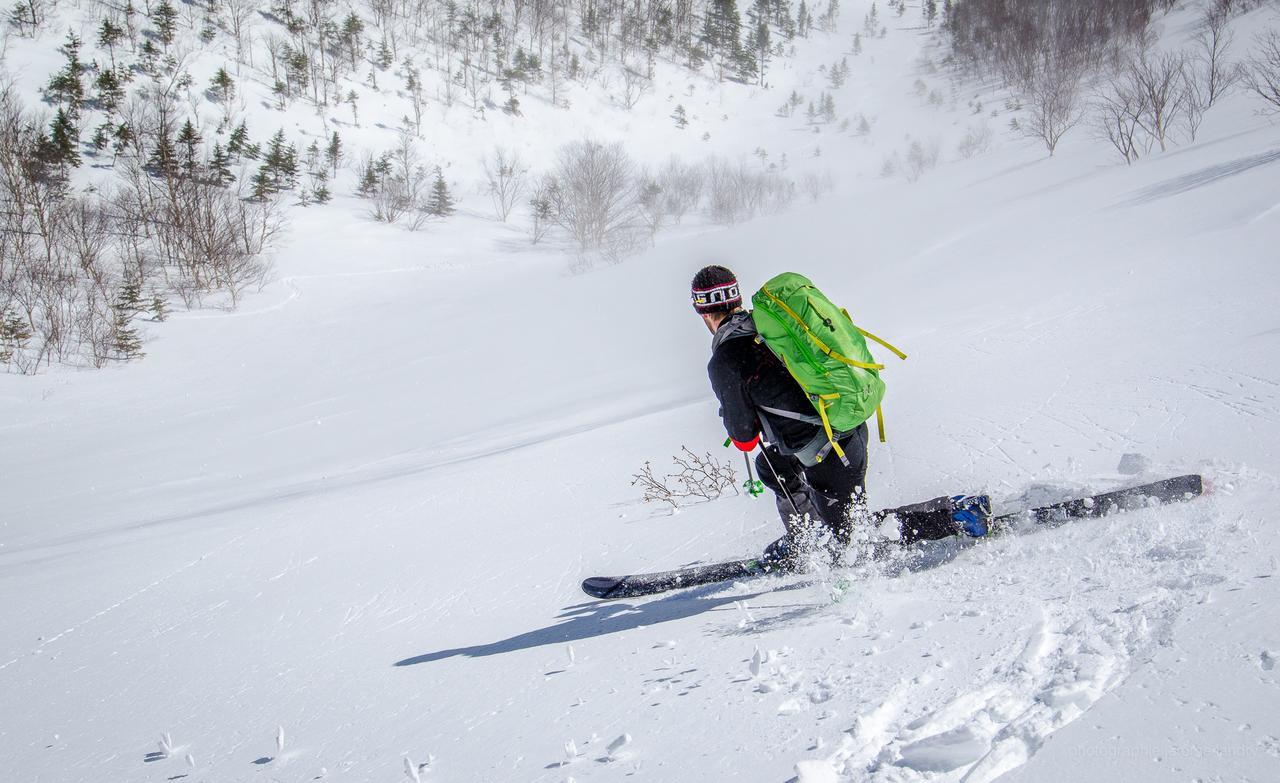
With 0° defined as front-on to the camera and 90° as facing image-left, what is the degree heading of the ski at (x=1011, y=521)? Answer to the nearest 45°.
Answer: approximately 90°

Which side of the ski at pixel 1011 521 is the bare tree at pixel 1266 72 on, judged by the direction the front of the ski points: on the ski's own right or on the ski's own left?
on the ski's own right

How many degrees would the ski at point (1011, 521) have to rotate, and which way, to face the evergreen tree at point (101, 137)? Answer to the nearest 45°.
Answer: approximately 45° to its right

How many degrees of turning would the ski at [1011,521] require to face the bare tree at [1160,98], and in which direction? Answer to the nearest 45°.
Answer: approximately 90° to its right

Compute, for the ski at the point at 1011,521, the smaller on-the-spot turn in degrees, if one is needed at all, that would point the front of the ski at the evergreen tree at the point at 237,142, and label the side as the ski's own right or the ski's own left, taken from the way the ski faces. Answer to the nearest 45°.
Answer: approximately 45° to the ski's own right

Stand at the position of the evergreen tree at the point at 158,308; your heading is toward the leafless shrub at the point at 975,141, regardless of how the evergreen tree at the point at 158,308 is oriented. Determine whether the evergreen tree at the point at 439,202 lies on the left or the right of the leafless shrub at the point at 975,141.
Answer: left

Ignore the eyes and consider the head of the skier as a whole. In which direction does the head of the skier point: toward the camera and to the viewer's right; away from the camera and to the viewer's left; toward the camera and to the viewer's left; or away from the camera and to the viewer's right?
away from the camera and to the viewer's left

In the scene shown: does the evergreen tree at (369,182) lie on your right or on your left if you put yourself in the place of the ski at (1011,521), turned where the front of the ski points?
on your right
